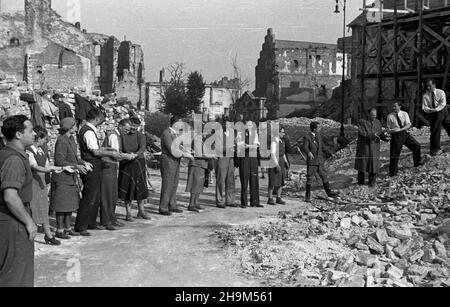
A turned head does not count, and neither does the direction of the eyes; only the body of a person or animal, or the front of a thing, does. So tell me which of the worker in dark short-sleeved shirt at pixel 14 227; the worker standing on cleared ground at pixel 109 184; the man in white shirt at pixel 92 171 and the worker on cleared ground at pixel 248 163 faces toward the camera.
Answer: the worker on cleared ground at pixel 248 163

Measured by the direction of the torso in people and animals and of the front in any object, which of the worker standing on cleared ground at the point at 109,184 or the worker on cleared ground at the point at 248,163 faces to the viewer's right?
the worker standing on cleared ground at the point at 109,184

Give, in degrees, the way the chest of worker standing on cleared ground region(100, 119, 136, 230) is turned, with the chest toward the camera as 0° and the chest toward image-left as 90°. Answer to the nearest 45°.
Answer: approximately 270°

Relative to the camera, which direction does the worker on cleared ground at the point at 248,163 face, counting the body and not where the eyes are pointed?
toward the camera

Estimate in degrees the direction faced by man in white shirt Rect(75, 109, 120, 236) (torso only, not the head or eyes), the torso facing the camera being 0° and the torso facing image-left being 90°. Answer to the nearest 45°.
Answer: approximately 270°

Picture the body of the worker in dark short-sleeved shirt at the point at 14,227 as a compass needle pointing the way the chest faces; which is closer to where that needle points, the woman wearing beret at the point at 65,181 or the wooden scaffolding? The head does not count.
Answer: the wooden scaffolding

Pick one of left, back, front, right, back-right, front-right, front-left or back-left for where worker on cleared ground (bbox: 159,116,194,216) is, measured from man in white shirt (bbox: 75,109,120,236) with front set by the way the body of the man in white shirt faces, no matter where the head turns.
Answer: front-left

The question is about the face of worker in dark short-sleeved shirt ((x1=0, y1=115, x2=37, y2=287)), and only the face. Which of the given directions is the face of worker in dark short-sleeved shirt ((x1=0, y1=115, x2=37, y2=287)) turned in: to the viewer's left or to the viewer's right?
to the viewer's right

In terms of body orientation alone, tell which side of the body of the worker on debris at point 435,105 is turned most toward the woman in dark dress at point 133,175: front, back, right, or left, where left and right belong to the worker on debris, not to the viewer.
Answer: front

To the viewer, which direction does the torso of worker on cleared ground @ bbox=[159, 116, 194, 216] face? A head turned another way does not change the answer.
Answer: to the viewer's right

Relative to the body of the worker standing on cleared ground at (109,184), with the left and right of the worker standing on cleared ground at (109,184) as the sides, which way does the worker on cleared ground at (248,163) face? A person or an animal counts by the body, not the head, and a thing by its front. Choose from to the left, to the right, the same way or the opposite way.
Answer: to the right

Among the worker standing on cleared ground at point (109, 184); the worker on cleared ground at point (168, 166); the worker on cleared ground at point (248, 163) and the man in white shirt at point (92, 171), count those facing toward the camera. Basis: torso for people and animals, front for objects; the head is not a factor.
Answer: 1

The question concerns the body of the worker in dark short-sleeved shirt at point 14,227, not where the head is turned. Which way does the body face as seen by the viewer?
to the viewer's right
